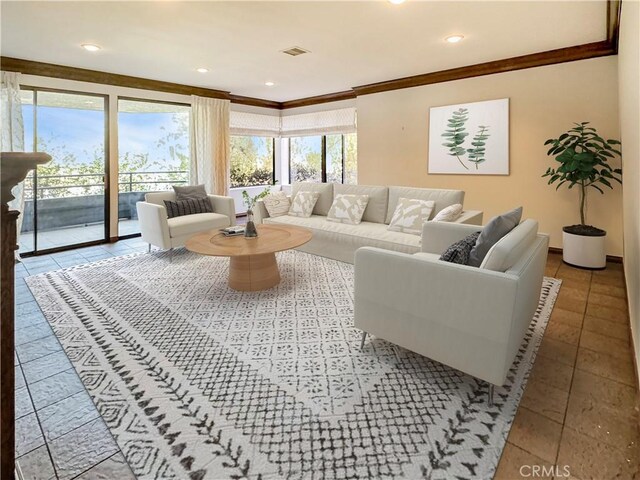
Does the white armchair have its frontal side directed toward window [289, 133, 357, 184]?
no

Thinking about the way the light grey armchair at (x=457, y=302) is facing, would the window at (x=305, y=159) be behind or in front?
in front

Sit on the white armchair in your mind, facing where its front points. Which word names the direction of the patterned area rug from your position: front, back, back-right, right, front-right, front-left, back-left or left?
front-right

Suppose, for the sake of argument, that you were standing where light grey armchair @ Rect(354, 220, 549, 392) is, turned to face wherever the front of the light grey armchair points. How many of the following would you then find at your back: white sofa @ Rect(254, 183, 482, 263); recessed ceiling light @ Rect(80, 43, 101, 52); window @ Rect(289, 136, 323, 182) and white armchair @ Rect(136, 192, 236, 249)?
0

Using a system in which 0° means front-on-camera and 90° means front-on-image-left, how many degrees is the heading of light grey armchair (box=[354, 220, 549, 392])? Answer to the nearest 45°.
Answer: approximately 135°

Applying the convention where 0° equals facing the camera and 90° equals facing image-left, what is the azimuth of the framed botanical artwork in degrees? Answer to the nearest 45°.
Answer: approximately 45°

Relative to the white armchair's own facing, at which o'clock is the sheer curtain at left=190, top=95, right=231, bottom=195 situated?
The sheer curtain is roughly at 8 o'clock from the white armchair.

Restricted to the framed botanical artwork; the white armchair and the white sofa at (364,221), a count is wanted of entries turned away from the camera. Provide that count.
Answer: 0

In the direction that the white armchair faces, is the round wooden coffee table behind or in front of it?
in front

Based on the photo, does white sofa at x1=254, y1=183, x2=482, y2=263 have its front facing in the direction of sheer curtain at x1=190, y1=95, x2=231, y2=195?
no

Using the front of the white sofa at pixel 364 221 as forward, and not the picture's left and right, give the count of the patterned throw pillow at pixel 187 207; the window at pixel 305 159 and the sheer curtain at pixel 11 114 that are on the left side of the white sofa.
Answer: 0

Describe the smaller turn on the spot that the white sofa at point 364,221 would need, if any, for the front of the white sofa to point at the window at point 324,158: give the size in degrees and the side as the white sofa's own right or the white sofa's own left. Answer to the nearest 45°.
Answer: approximately 135° to the white sofa's own right

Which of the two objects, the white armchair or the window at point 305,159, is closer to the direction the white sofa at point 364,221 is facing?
the white armchair

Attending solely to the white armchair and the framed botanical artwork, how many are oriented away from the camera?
0
